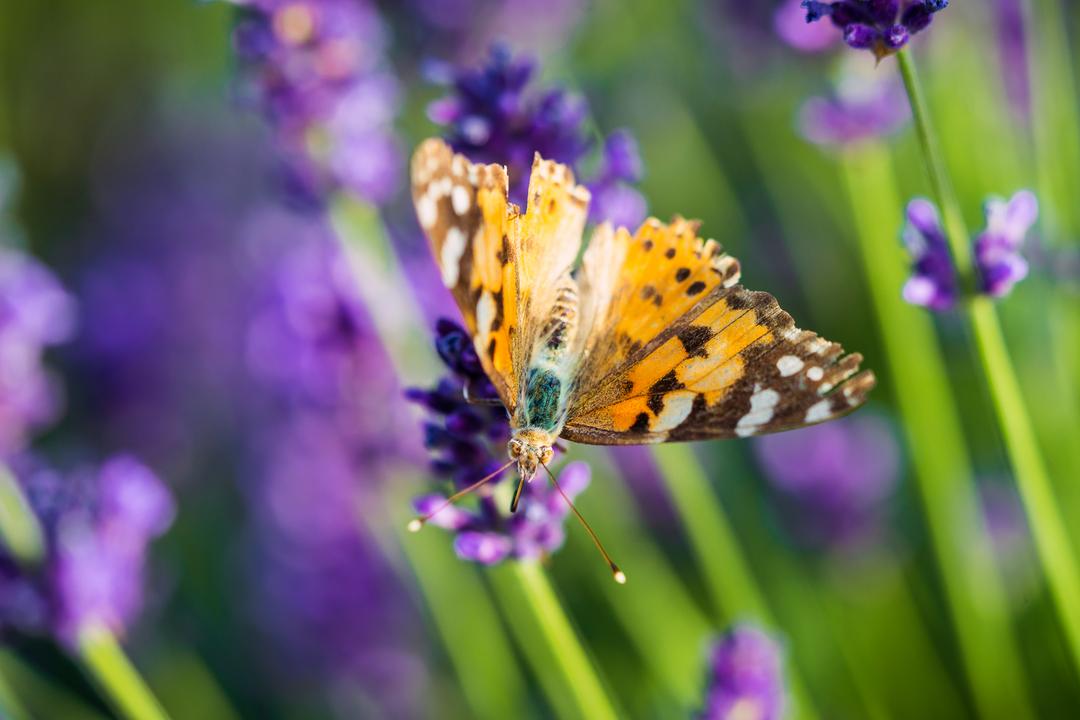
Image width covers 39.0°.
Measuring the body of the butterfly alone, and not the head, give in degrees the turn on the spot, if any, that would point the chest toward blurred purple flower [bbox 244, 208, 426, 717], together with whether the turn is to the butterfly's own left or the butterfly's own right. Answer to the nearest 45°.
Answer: approximately 135° to the butterfly's own right

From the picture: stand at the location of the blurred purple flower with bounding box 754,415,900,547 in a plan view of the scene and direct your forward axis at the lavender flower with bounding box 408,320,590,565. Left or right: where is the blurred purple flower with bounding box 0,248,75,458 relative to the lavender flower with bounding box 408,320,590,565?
right

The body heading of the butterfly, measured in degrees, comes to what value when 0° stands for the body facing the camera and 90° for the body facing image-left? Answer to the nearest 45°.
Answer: approximately 0°

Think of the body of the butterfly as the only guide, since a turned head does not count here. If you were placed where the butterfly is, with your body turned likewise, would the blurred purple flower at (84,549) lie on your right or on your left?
on your right
